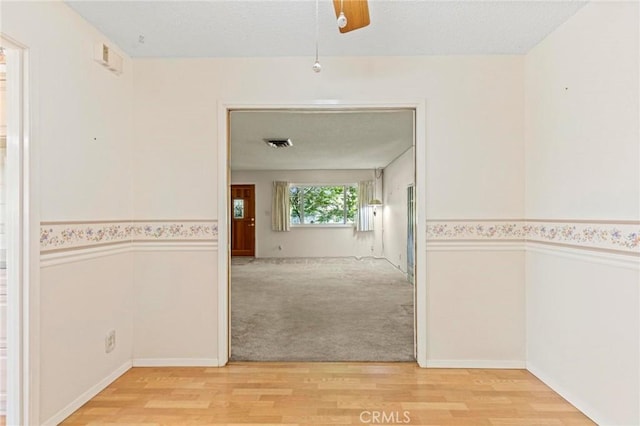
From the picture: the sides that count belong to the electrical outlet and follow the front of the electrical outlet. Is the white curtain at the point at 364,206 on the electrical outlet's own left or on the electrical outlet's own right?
on the electrical outlet's own left

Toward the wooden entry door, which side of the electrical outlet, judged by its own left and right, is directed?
left

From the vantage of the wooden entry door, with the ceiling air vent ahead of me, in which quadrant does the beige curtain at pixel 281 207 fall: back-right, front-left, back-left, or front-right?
front-left

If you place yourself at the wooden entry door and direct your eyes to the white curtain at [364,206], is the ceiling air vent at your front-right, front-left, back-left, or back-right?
front-right

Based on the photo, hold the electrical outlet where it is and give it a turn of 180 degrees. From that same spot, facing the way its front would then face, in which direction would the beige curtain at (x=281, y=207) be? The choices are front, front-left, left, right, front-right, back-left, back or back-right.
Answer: right

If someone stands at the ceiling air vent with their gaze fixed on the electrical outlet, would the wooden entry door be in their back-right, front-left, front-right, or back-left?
back-right

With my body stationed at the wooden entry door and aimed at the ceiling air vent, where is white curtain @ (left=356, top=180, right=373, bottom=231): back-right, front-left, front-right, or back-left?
front-left

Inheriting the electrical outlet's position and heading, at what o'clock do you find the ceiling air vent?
The ceiling air vent is roughly at 9 o'clock from the electrical outlet.
